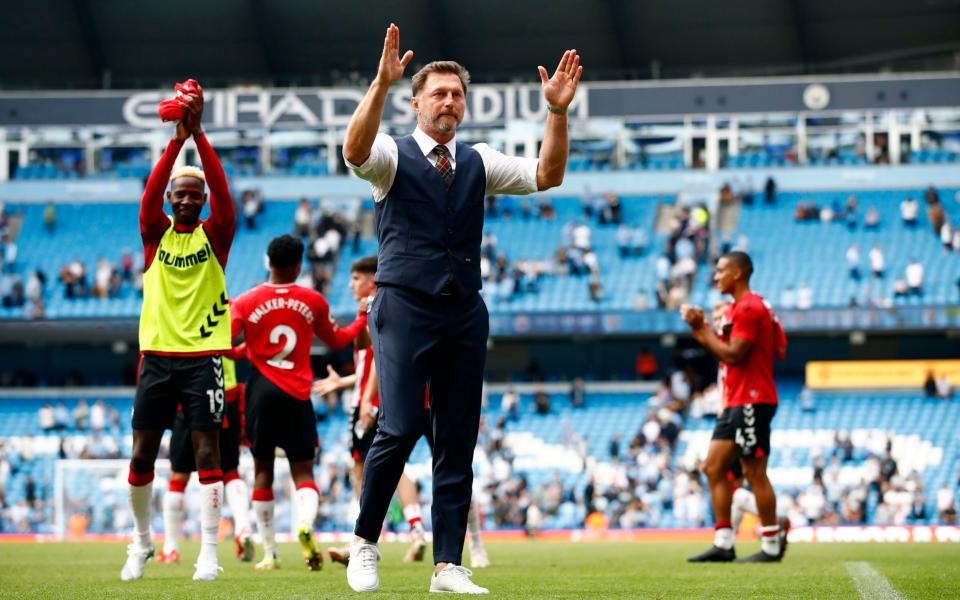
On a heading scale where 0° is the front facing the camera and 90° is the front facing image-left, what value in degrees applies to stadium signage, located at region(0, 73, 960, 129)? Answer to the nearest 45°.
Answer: approximately 0°

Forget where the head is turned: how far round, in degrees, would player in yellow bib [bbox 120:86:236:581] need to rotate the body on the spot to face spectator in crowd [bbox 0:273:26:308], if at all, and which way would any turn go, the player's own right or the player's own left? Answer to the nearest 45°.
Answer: approximately 180°
